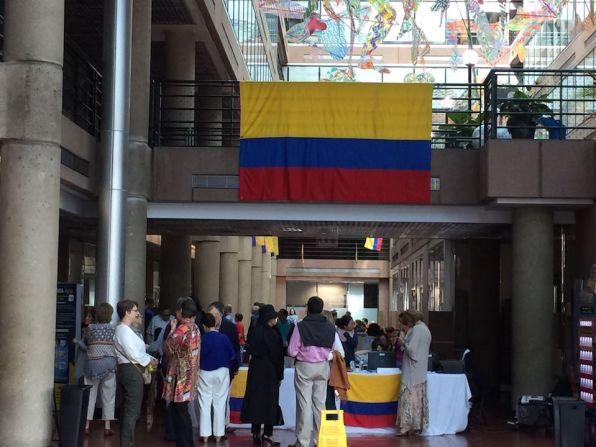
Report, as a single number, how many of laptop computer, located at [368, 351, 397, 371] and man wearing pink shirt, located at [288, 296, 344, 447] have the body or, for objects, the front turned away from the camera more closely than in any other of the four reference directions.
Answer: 2

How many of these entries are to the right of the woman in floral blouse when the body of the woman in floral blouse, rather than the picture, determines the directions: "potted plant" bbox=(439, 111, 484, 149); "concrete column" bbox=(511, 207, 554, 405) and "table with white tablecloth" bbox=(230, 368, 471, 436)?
3

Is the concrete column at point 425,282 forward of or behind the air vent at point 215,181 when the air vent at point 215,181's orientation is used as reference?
behind

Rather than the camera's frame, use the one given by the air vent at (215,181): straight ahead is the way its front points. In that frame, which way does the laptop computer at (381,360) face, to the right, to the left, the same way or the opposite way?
the opposite way

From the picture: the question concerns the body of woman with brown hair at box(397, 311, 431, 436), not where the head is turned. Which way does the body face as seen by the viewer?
to the viewer's left

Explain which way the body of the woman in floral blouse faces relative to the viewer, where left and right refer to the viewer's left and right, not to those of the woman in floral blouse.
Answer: facing away from the viewer and to the left of the viewer

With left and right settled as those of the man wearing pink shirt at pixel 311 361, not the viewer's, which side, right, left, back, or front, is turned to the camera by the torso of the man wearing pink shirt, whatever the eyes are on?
back

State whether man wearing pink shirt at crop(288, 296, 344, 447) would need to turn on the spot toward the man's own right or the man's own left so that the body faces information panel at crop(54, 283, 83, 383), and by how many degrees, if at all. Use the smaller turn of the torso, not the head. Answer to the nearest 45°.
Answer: approximately 45° to the man's own left

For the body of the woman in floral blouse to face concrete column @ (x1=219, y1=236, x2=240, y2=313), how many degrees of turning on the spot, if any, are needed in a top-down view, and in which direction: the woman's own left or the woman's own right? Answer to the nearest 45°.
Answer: approximately 45° to the woman's own right

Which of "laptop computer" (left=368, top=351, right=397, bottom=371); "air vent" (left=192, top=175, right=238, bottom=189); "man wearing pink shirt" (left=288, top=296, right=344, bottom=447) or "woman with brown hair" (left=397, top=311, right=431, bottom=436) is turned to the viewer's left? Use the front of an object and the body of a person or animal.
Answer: the woman with brown hair
